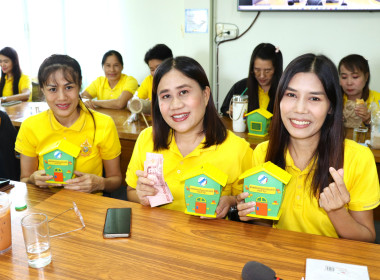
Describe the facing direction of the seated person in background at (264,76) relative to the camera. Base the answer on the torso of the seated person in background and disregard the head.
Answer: toward the camera

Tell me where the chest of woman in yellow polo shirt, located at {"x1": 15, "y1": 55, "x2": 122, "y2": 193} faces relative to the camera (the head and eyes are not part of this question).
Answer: toward the camera

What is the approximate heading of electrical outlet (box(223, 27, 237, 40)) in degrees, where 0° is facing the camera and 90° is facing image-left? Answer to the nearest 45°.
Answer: approximately 0°

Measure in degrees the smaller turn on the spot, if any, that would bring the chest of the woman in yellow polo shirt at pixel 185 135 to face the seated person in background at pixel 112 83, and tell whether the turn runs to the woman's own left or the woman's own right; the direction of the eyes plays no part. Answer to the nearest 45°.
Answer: approximately 180°

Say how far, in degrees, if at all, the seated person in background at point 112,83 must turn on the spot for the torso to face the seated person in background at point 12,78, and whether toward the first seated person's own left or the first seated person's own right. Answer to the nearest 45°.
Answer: approximately 135° to the first seated person's own right

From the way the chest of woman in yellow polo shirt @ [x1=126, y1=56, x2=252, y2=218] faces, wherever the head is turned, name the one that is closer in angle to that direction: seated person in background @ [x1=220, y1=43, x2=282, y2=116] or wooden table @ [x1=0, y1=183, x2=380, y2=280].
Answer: the wooden table

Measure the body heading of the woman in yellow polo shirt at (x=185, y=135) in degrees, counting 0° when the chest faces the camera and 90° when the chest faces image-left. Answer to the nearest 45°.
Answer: approximately 0°
